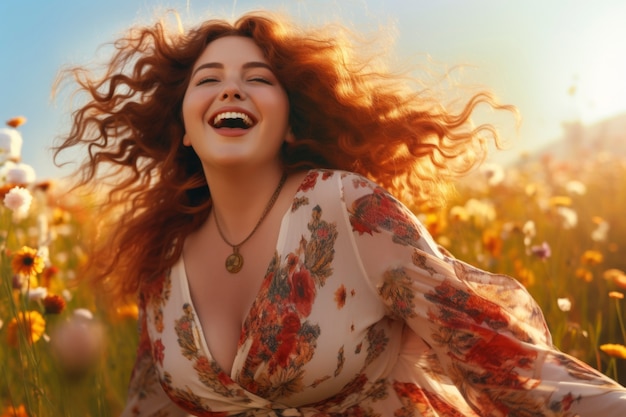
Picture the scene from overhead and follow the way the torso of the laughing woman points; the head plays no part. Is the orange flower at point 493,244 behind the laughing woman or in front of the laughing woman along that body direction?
behind

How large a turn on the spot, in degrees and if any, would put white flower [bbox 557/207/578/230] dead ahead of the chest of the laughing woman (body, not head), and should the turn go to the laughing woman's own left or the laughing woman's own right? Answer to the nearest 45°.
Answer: approximately 180°

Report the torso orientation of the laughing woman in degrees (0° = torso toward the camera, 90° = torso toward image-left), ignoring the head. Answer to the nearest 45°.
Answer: approximately 45°

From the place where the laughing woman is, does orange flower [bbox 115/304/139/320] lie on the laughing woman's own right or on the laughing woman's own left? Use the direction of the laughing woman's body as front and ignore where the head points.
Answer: on the laughing woman's own right

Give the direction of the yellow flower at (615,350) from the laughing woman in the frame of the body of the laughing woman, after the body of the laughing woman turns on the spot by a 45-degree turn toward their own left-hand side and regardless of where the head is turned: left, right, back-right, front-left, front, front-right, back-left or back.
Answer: left

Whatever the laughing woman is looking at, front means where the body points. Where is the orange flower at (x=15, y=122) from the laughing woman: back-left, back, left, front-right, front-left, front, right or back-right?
right

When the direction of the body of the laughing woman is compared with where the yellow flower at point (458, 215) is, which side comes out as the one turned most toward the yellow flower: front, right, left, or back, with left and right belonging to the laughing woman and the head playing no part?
back

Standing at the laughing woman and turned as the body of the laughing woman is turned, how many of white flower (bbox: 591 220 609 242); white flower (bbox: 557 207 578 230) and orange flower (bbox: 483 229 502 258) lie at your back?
3
